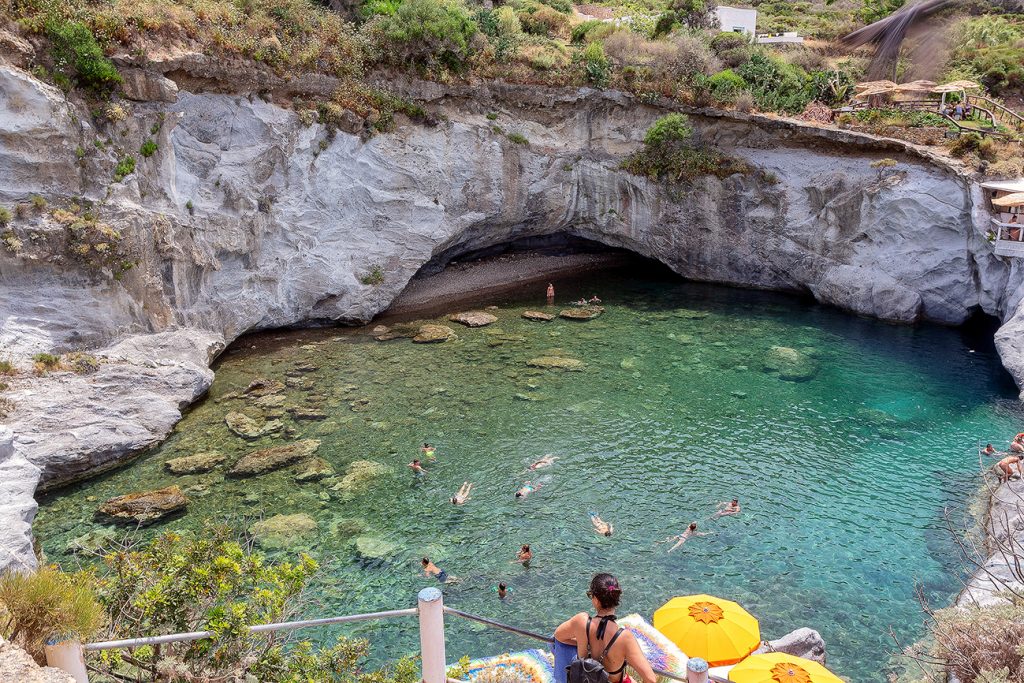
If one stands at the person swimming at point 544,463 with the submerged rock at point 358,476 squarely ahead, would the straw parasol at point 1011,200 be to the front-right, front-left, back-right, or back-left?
back-right

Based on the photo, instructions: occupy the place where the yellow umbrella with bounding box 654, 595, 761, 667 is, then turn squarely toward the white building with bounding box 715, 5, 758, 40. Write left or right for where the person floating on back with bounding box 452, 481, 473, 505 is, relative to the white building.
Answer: left

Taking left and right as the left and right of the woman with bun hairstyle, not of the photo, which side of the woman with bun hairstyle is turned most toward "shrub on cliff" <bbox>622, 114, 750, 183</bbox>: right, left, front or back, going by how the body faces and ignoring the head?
front

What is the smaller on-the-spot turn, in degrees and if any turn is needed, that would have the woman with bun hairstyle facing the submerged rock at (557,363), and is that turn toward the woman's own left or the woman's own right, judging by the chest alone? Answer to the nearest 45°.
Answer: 0° — they already face it

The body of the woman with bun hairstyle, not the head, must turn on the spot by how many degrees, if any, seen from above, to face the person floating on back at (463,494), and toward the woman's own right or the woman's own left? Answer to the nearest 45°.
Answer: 0° — they already face them

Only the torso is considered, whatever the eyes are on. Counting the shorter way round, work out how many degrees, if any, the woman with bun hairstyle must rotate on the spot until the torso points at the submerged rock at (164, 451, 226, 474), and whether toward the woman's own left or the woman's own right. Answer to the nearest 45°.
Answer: approximately 45° to the woman's own left

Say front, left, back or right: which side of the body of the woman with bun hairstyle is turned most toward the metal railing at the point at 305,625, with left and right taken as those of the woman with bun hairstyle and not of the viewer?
left

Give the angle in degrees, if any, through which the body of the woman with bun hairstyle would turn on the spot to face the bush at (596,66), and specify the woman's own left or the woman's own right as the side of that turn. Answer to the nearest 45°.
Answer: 0° — they already face it

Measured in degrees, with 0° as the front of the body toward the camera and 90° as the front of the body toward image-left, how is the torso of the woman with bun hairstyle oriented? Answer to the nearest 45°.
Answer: approximately 180°

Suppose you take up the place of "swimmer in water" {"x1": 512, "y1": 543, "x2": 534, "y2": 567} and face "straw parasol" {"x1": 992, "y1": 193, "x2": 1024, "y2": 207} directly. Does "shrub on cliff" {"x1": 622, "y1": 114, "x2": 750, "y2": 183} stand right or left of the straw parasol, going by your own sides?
left

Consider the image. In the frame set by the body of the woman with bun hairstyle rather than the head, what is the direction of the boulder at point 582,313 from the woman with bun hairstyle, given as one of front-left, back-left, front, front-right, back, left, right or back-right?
front

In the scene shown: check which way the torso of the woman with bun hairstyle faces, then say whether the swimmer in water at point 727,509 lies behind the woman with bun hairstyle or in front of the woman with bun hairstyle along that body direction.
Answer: in front

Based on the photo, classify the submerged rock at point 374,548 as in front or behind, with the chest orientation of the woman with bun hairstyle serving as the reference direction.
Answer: in front
